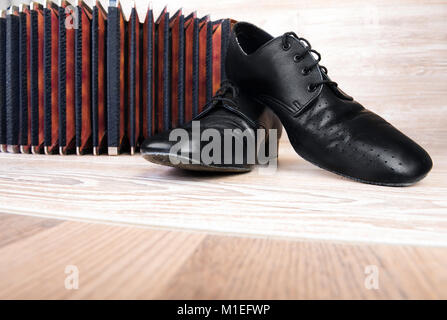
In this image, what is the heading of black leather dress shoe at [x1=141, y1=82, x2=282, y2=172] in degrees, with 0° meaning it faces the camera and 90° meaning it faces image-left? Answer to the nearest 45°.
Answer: approximately 45°
